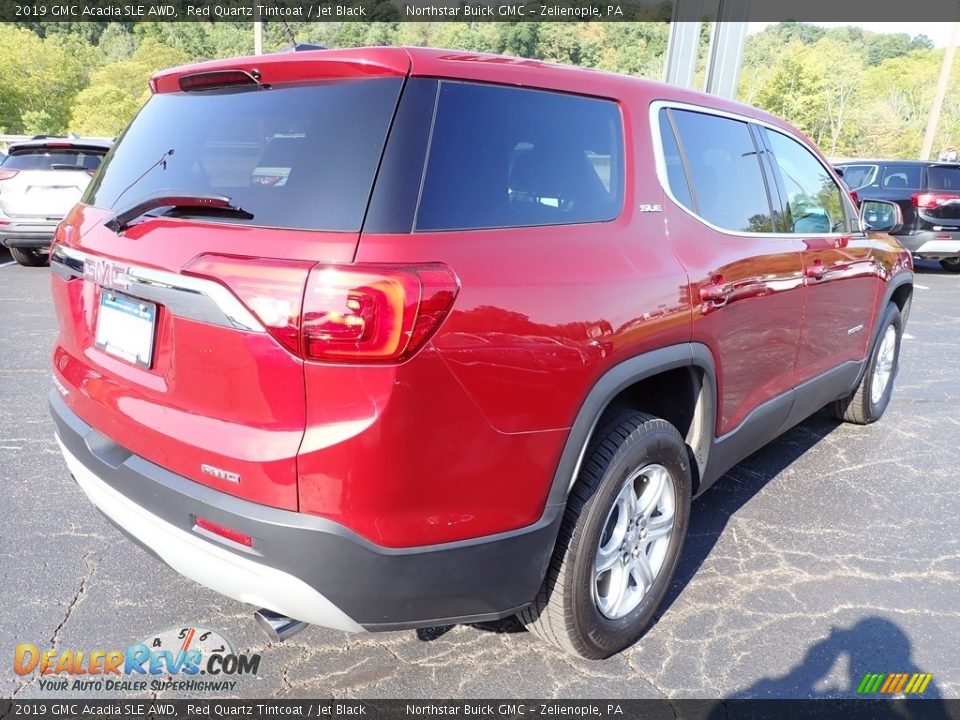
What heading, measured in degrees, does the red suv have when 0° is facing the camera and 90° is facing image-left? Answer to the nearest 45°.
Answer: approximately 225°

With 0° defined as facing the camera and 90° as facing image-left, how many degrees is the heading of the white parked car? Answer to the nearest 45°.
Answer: approximately 180°

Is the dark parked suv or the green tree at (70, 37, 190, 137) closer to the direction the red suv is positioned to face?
the dark parked suv

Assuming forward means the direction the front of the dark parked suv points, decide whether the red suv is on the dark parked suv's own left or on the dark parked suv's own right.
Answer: on the dark parked suv's own left

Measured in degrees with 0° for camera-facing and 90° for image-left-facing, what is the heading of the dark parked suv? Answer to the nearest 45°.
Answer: approximately 135°

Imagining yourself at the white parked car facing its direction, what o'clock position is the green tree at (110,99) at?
The green tree is roughly at 12 o'clock from the white parked car.

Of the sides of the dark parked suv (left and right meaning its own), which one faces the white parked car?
left

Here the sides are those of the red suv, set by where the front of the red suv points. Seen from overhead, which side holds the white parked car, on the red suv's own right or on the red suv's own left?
on the red suv's own left

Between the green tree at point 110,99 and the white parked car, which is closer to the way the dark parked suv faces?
the green tree
